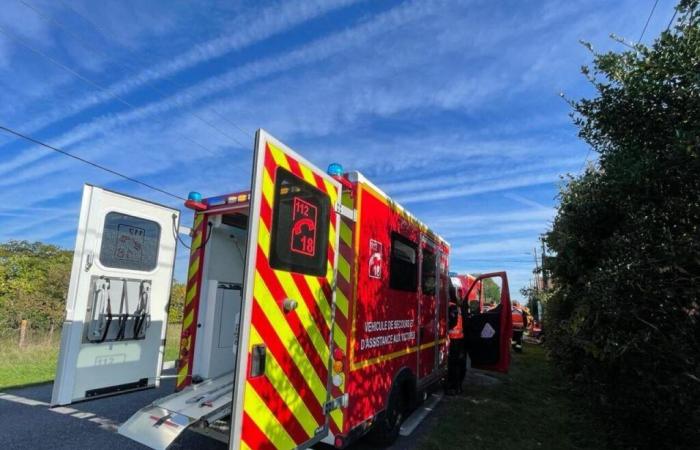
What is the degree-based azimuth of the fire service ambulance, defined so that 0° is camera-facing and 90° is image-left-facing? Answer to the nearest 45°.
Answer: approximately 225°

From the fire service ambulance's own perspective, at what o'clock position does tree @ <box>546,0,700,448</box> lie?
The tree is roughly at 2 o'clock from the fire service ambulance.

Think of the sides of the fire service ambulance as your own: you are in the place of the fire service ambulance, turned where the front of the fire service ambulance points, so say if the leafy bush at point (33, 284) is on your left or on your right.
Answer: on your left

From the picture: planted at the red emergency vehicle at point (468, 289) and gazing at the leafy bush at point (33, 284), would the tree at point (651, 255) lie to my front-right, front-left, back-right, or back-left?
back-left

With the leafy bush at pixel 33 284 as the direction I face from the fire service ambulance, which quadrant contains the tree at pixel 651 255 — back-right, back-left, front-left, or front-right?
back-right

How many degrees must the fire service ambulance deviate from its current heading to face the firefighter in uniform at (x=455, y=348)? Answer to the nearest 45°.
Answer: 0° — it already faces them
